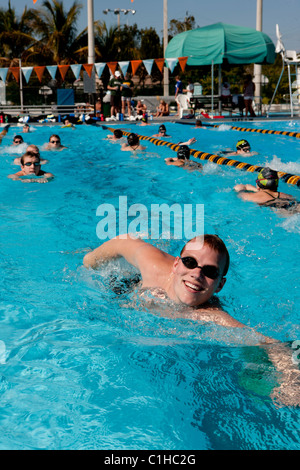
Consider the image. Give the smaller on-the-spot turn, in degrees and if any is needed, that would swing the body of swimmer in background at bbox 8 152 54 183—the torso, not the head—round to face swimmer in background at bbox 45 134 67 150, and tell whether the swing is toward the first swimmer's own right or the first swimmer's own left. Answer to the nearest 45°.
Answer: approximately 180°

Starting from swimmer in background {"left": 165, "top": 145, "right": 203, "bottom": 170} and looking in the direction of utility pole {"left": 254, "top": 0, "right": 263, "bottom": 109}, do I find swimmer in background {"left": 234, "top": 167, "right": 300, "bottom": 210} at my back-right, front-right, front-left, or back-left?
back-right

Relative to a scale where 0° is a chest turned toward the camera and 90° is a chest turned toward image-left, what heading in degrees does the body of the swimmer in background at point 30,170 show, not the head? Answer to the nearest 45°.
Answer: approximately 0°
